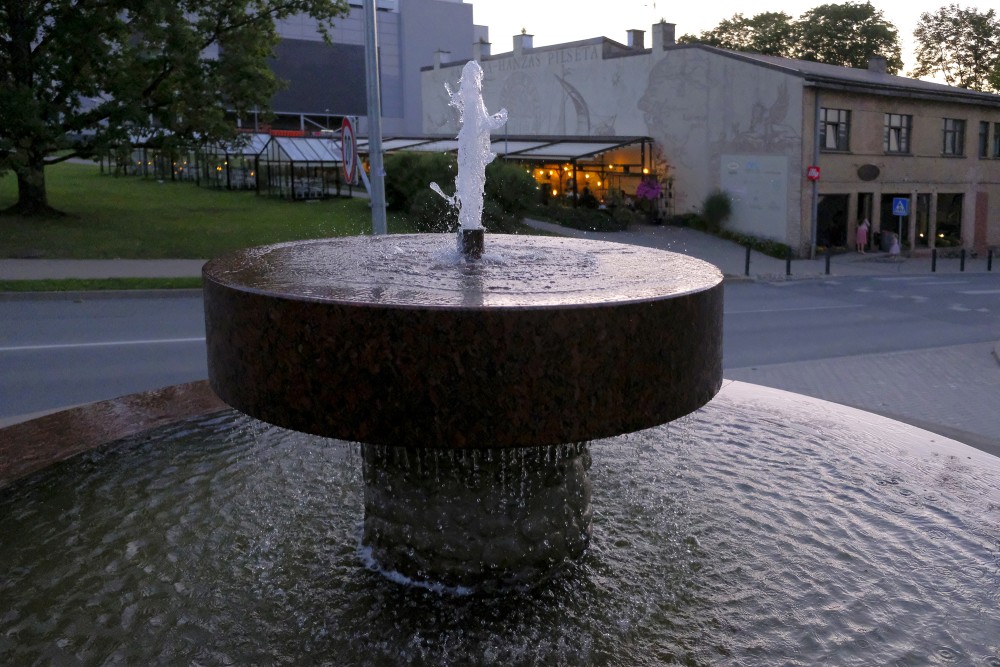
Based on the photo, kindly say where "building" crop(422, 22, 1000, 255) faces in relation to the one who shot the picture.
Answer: facing the viewer and to the right of the viewer

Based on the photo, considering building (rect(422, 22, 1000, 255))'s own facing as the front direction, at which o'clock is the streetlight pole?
The streetlight pole is roughly at 2 o'clock from the building.

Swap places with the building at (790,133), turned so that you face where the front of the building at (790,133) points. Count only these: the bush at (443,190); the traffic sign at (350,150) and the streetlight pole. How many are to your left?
0

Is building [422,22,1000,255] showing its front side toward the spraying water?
no

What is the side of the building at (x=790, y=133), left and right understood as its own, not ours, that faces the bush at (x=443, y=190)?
right

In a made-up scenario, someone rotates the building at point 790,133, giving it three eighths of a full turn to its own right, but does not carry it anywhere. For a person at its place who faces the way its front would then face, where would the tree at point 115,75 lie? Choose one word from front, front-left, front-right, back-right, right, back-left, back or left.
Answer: front-left

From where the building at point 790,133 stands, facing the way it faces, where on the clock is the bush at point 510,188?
The bush is roughly at 3 o'clock from the building.

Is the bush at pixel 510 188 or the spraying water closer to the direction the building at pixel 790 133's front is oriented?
the spraying water

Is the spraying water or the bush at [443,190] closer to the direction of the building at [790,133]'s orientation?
the spraying water

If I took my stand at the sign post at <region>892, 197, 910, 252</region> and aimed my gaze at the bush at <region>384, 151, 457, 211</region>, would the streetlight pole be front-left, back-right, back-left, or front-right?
front-left

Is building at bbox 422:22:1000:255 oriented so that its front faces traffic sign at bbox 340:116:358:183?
no

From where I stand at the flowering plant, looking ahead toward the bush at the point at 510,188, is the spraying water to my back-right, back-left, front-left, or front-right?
front-left

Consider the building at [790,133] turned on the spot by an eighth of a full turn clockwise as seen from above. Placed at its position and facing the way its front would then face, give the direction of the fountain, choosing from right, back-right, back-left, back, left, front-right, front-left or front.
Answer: front
